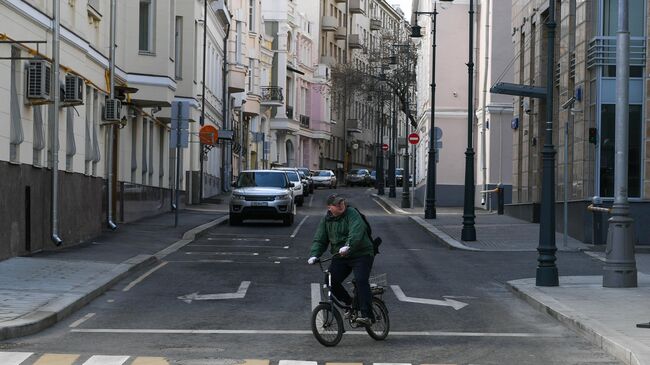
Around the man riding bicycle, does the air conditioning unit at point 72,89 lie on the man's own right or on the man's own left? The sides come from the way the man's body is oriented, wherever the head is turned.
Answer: on the man's own right

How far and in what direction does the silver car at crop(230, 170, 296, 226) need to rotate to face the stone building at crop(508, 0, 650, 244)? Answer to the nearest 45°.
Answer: approximately 45° to its left

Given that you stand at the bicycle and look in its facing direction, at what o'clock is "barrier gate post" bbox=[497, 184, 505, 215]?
The barrier gate post is roughly at 5 o'clock from the bicycle.

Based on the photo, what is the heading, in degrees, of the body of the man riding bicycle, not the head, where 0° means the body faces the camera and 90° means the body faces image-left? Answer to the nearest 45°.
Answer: approximately 45°

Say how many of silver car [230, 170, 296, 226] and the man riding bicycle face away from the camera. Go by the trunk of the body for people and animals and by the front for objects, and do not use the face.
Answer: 0

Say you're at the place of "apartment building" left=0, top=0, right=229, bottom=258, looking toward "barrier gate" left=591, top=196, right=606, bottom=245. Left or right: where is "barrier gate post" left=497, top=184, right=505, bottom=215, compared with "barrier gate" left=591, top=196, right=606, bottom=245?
left

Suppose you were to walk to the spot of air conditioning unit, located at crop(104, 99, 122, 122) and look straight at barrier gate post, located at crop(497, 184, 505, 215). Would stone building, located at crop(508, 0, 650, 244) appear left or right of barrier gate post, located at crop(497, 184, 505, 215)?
right

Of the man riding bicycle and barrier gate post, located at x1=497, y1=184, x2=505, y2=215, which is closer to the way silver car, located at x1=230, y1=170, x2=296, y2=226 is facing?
the man riding bicycle

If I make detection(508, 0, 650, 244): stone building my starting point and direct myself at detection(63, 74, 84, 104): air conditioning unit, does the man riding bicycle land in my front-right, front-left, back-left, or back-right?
front-left

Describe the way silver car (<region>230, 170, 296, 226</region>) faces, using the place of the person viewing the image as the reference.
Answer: facing the viewer

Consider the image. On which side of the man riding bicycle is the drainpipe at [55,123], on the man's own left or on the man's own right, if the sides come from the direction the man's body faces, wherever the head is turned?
on the man's own right

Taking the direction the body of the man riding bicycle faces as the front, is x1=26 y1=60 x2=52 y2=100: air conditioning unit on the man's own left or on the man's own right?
on the man's own right

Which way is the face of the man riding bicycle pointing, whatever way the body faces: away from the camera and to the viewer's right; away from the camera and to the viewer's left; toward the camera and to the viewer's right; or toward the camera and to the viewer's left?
toward the camera and to the viewer's left

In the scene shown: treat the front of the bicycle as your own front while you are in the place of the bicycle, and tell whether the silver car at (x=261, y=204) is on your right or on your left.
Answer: on your right

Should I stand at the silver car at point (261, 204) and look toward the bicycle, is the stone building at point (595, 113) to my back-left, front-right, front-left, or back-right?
front-left
